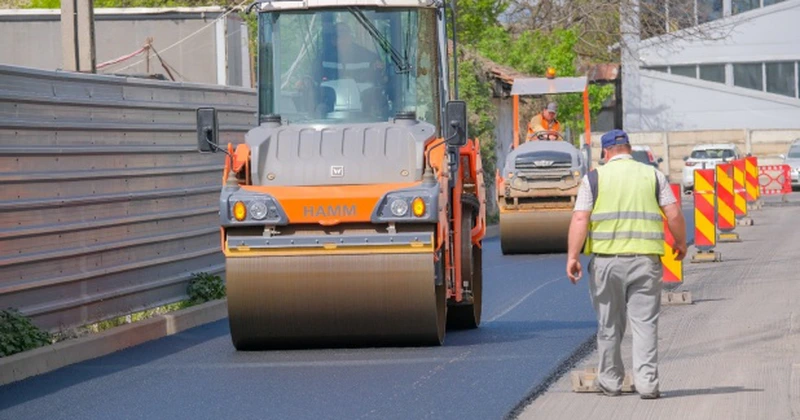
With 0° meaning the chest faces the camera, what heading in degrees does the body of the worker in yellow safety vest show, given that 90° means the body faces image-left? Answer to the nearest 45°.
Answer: approximately 180°

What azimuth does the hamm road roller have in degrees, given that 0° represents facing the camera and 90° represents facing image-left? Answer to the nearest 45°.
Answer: approximately 0°

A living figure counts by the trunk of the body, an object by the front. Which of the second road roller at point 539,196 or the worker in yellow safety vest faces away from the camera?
the worker in yellow safety vest

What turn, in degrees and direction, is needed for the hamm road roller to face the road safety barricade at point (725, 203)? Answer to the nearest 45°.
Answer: approximately 135° to its left

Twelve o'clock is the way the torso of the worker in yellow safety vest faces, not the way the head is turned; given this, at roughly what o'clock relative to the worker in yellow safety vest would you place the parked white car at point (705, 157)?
The parked white car is roughly at 12 o'clock from the worker in yellow safety vest.

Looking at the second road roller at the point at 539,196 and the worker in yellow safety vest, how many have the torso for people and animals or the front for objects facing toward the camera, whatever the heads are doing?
1

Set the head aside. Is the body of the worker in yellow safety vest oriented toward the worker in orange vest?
yes

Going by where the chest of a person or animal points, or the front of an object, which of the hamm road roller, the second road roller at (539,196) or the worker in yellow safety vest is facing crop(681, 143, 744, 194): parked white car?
the worker in yellow safety vest
